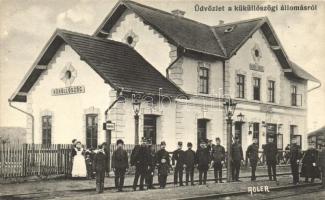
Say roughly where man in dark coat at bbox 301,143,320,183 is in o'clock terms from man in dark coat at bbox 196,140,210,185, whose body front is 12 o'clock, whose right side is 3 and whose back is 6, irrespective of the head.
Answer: man in dark coat at bbox 301,143,320,183 is roughly at 8 o'clock from man in dark coat at bbox 196,140,210,185.

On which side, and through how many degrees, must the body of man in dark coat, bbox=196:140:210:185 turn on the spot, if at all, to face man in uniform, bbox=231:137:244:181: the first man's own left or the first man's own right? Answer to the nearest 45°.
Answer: approximately 135° to the first man's own left

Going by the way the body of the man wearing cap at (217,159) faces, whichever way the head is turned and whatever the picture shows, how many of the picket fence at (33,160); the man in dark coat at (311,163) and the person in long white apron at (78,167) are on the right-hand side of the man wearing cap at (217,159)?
2

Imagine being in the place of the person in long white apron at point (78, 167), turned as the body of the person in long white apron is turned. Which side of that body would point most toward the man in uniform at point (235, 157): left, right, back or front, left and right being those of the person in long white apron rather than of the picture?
left

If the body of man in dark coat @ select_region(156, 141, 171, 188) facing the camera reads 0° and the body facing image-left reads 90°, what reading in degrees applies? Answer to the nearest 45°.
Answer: approximately 0°

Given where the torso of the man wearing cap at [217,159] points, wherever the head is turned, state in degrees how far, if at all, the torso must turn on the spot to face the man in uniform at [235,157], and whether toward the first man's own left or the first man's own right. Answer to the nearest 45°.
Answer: approximately 135° to the first man's own left

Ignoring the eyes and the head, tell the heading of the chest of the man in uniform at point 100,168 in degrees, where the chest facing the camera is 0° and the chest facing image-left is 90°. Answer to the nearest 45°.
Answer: approximately 0°
